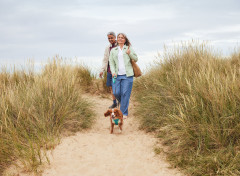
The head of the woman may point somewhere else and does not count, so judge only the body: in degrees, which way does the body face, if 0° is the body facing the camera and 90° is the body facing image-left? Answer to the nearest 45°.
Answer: approximately 0°
